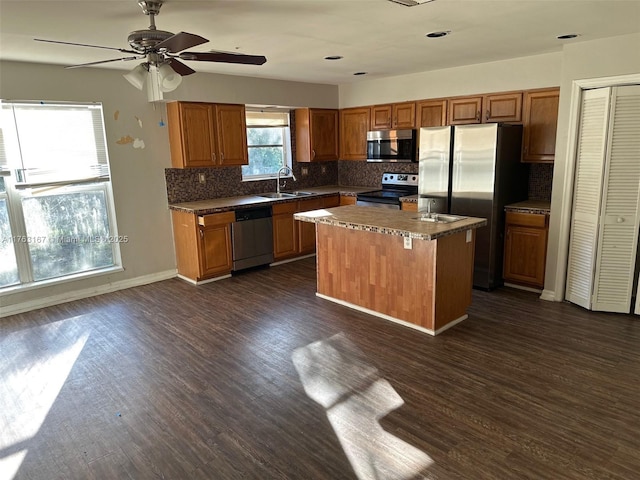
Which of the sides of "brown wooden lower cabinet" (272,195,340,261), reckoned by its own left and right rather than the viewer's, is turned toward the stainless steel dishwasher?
right

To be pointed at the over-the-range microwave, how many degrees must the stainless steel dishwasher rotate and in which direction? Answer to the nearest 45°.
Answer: approximately 45° to its left

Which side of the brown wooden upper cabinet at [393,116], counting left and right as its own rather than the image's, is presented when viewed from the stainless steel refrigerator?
left
